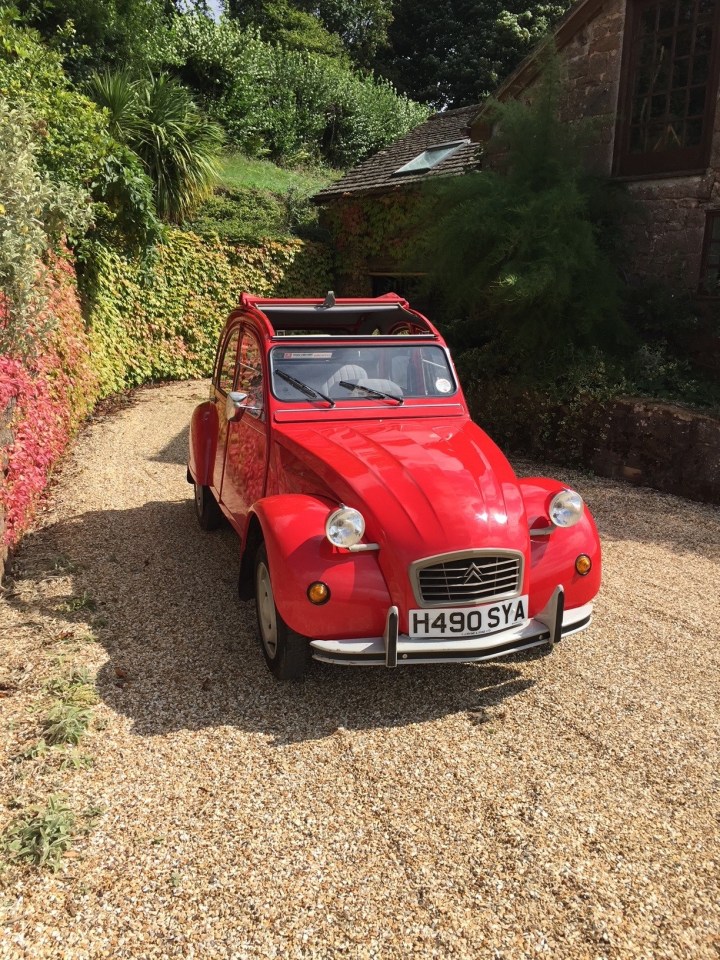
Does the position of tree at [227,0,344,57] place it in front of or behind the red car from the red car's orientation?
behind

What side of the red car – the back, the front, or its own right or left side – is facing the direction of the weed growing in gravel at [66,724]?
right

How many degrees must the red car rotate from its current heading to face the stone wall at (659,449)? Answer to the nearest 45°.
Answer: approximately 90° to its left

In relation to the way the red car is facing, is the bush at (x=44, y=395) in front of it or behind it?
behind

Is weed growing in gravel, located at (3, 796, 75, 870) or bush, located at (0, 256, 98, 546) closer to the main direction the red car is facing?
the weed growing in gravel

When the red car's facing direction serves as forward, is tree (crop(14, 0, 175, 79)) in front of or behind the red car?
behind

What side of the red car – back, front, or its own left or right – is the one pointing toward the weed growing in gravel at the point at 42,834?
right

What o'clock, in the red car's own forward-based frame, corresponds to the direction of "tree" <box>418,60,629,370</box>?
The tree is roughly at 8 o'clock from the red car.

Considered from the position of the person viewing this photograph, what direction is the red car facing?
facing the viewer and to the right of the viewer

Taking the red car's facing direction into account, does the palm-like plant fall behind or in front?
behind

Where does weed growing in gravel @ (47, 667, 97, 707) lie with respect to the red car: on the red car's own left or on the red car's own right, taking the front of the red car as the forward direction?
on the red car's own right

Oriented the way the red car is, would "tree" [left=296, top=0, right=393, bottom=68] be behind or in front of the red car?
behind
